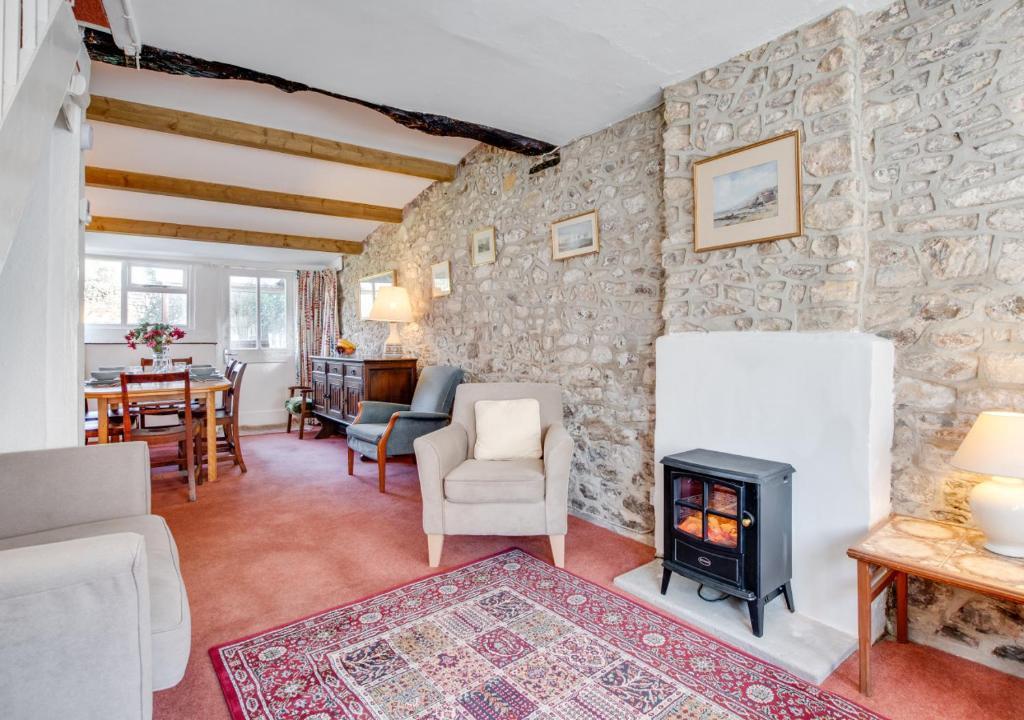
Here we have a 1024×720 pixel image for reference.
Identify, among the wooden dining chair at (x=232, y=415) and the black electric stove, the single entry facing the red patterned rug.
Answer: the black electric stove

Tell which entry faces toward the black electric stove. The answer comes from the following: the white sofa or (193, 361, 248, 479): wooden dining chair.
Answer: the white sofa

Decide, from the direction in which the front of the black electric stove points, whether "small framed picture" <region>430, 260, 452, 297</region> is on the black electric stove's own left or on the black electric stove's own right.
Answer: on the black electric stove's own right

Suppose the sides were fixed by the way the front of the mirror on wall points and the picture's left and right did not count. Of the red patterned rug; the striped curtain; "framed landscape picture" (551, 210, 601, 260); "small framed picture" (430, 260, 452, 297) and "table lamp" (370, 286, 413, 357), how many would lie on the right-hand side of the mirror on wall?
1

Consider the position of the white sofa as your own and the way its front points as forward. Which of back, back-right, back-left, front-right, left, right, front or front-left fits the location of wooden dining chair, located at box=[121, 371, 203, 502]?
left

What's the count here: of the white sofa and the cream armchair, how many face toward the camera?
1

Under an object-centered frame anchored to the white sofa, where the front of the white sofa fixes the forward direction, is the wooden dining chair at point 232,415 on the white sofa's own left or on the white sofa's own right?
on the white sofa's own left

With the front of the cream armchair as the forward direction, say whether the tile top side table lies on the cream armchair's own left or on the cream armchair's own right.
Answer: on the cream armchair's own left

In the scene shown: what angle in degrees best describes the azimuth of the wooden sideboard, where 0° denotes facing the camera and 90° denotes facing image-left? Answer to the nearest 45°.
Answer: approximately 45°

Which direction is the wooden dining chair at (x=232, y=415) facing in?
to the viewer's left

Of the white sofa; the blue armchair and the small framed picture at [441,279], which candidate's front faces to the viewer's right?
the white sofa

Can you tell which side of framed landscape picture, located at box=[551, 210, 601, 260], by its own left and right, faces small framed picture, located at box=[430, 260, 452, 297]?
right

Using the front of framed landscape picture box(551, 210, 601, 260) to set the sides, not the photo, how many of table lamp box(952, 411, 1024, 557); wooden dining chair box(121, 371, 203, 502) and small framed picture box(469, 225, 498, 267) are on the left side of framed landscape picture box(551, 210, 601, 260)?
1

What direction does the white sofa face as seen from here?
to the viewer's right

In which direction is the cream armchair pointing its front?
toward the camera

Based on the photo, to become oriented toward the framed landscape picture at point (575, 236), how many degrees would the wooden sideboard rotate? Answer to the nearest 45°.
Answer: approximately 90° to its left
